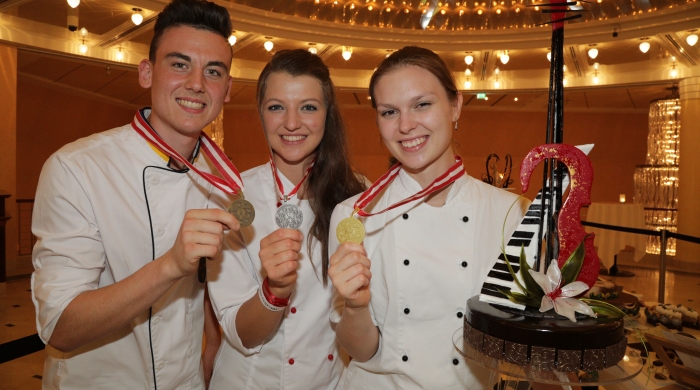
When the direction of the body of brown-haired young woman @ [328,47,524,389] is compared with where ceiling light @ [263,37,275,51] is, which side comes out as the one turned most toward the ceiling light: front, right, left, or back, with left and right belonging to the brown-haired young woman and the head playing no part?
back

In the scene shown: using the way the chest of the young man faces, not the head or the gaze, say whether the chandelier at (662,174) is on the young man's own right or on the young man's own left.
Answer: on the young man's own left

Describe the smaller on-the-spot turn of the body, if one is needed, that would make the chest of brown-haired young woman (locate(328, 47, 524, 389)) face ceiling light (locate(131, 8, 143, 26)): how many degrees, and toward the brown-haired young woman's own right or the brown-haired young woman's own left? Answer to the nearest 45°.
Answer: approximately 135° to the brown-haired young woman's own right

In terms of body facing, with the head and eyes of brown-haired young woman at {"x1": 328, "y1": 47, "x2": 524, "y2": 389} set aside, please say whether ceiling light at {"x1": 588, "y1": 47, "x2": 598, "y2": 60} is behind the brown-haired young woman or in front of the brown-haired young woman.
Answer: behind

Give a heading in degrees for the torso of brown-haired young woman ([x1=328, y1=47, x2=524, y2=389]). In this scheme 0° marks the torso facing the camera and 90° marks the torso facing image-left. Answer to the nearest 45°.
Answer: approximately 0°
